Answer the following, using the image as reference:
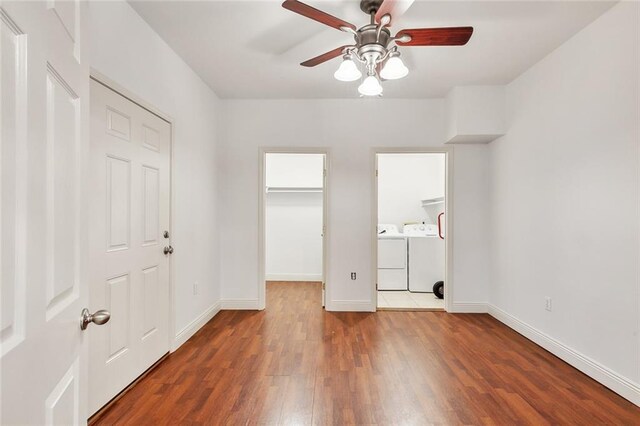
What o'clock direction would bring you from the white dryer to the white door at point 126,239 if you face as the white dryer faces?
The white door is roughly at 1 o'clock from the white dryer.

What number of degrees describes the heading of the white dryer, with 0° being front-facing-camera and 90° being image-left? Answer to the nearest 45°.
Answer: approximately 0°

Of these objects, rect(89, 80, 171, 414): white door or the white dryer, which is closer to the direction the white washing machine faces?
the white door

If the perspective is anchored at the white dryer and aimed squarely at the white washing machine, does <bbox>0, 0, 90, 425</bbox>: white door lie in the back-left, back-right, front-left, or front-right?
back-right

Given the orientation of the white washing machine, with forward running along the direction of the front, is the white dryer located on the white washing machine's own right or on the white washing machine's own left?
on the white washing machine's own right

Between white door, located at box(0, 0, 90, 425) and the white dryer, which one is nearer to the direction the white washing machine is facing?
the white door

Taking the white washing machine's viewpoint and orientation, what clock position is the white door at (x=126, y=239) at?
The white door is roughly at 1 o'clock from the white washing machine.

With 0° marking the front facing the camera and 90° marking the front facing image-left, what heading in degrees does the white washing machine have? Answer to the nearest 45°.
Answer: approximately 0°

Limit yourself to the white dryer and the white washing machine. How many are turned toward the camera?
2
